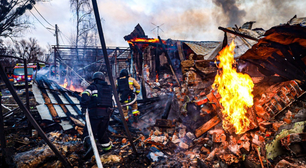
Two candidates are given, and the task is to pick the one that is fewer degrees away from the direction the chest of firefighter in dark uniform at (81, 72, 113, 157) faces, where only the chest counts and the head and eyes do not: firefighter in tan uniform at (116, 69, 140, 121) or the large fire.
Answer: the firefighter in tan uniform

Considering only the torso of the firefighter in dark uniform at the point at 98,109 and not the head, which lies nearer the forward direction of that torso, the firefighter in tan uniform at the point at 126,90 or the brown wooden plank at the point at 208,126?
the firefighter in tan uniform

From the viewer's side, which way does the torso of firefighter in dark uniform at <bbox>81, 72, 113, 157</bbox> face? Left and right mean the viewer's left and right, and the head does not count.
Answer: facing away from the viewer and to the left of the viewer

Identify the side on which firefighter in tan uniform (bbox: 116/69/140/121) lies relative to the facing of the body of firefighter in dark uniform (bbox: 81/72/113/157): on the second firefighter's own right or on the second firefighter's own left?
on the second firefighter's own right

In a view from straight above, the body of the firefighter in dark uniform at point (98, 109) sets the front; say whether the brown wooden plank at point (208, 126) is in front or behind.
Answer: behind

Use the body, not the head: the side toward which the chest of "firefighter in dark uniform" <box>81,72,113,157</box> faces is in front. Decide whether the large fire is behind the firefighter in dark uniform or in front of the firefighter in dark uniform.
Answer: behind
